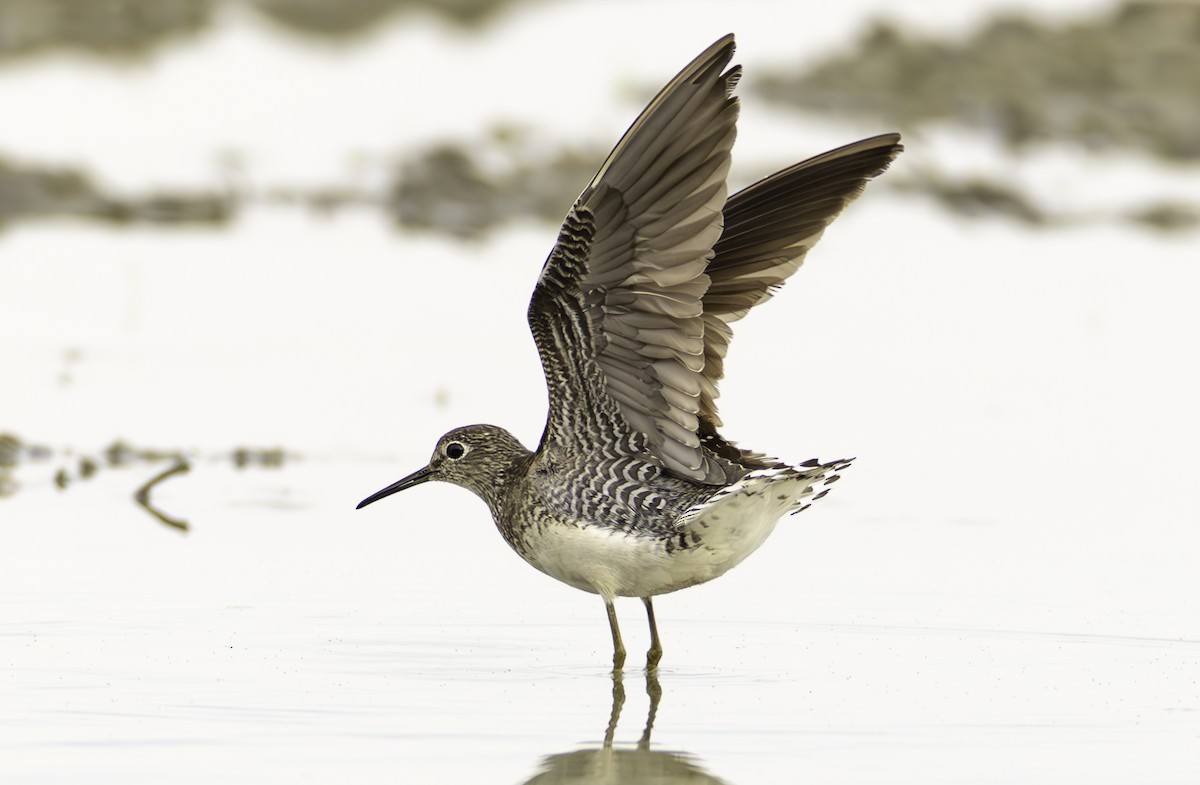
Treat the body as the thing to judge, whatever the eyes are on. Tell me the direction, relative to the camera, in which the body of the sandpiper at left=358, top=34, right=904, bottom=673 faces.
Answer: to the viewer's left
